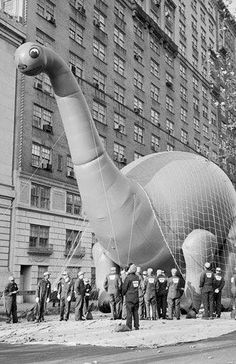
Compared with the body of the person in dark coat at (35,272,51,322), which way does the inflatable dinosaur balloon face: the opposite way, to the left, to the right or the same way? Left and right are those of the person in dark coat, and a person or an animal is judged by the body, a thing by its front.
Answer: to the right

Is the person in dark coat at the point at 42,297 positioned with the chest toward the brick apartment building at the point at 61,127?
no

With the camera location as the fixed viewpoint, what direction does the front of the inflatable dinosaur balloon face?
facing the viewer and to the left of the viewer

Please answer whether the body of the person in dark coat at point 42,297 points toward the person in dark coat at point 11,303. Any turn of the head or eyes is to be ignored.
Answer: no

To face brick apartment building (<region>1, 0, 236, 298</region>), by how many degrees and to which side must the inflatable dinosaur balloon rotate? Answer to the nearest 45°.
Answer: approximately 135° to its right

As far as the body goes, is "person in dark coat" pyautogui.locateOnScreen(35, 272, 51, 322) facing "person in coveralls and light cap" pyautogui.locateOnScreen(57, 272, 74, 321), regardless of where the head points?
no

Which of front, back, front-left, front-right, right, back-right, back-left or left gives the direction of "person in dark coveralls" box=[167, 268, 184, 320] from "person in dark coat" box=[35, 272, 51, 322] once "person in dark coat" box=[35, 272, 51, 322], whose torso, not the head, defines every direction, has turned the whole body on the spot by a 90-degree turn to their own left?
front-right

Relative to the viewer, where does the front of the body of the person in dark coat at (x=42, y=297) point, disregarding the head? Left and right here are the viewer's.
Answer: facing the viewer and to the right of the viewer

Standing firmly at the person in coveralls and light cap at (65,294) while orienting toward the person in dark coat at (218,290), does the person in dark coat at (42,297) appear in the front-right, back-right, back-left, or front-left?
back-right

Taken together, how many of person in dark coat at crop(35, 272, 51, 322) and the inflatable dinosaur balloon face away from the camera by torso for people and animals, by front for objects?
0
